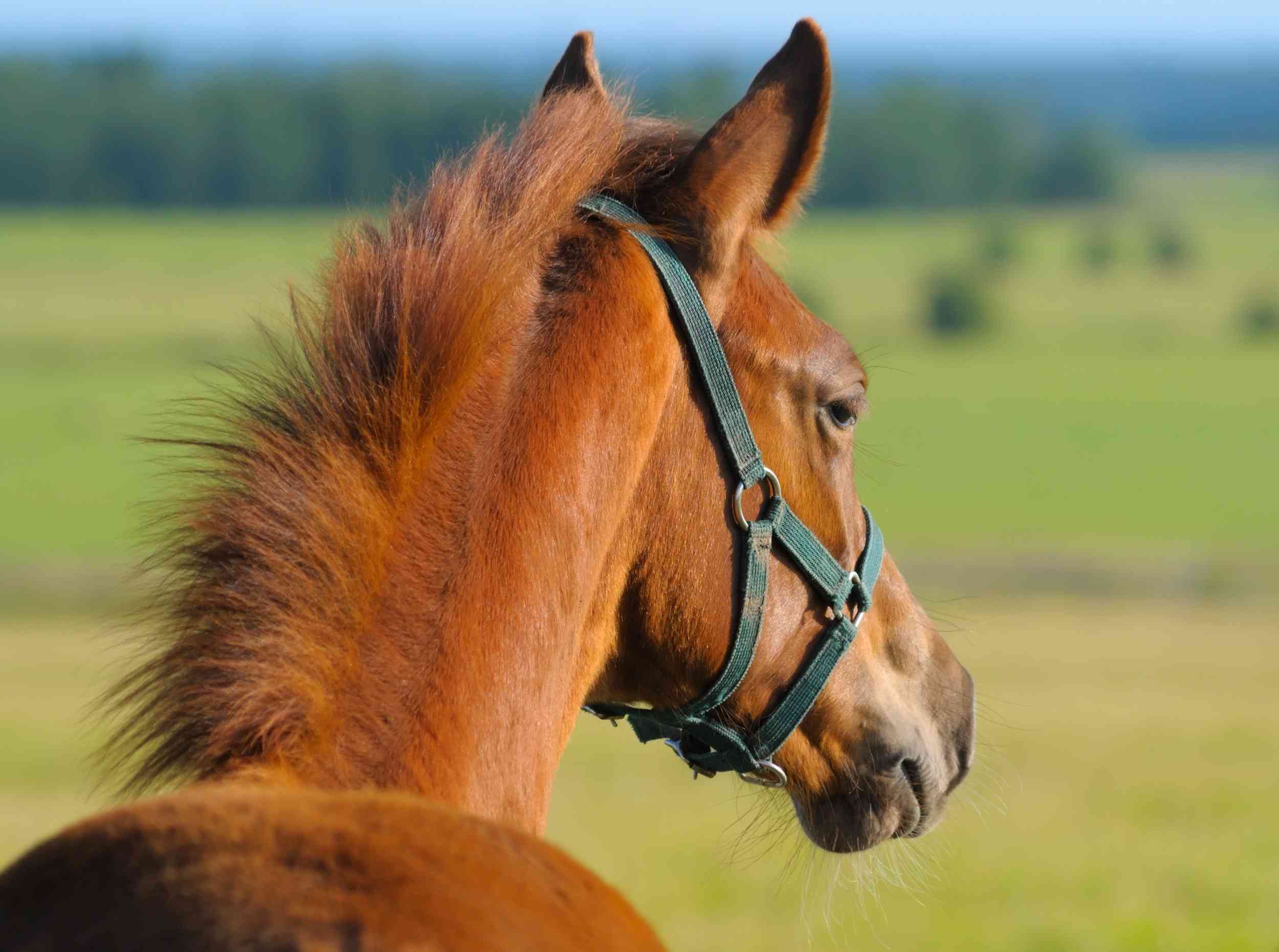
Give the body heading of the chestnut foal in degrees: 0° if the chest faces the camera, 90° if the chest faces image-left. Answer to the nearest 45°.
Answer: approximately 225°
